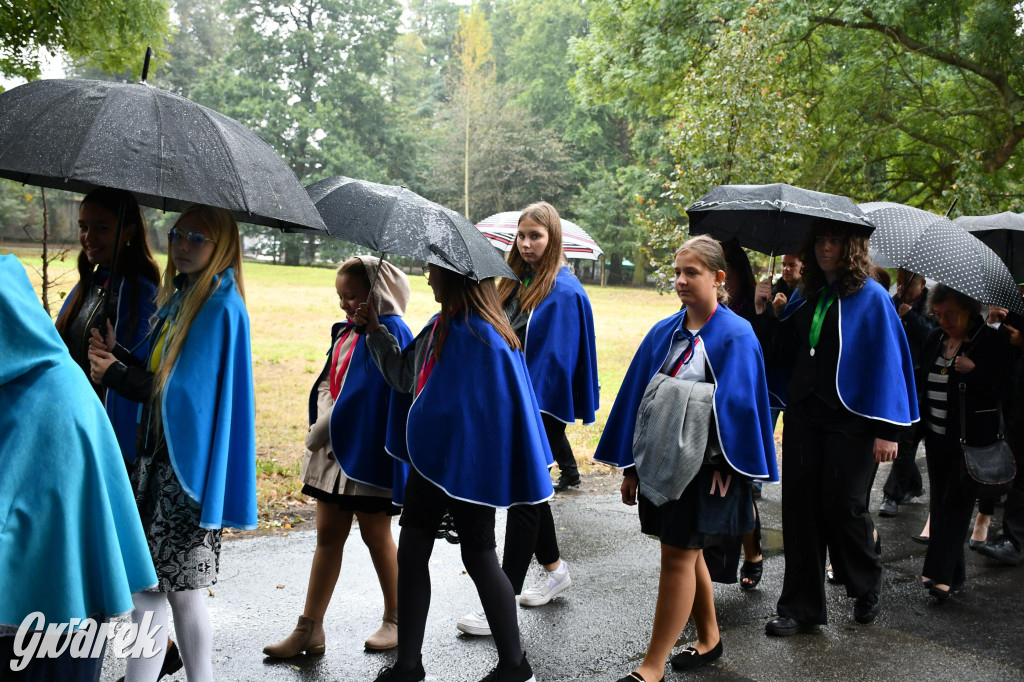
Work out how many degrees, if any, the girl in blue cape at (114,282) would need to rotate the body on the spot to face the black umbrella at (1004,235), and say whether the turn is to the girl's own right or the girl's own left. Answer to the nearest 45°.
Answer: approximately 135° to the girl's own left

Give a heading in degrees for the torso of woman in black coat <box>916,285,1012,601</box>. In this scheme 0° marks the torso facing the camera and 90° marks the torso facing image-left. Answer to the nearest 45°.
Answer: approximately 45°

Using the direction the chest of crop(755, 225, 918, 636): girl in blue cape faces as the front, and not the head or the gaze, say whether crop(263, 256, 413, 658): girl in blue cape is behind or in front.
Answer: in front

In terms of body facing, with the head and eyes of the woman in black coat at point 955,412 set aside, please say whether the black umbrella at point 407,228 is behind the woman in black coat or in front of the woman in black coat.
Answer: in front

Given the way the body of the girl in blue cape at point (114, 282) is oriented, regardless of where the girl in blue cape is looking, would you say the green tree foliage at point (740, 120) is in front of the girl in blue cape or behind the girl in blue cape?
behind

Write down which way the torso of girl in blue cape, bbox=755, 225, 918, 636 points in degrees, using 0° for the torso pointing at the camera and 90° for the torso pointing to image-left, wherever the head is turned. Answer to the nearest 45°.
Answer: approximately 45°

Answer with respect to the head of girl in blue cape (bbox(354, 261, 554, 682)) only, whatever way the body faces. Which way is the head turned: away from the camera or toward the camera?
away from the camera
